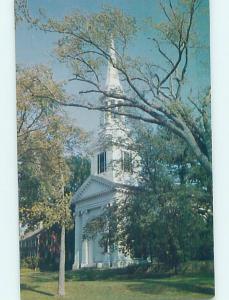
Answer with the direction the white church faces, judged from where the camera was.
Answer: facing the viewer and to the left of the viewer
